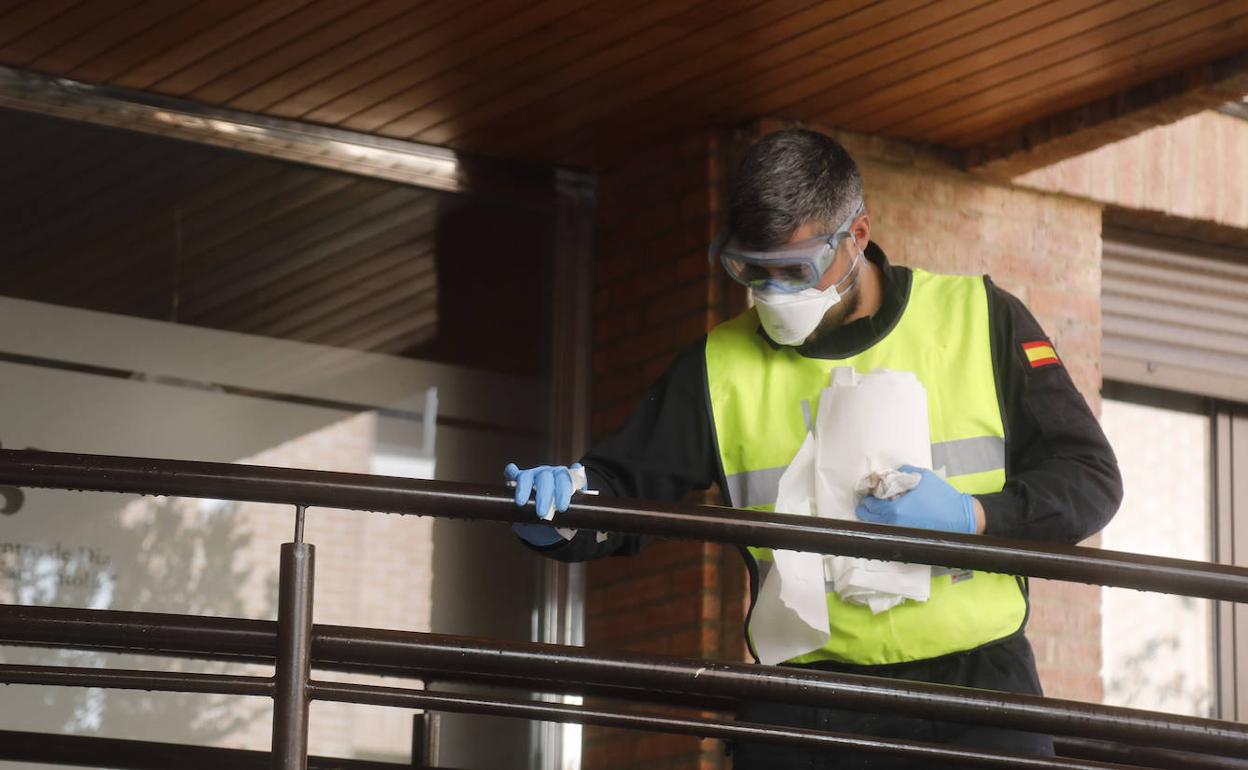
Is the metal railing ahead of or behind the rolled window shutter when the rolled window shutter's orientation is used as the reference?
ahead

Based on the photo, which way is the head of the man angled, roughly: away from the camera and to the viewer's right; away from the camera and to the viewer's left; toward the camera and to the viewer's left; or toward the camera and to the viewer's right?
toward the camera and to the viewer's left

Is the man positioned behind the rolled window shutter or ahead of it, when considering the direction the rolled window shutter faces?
ahead

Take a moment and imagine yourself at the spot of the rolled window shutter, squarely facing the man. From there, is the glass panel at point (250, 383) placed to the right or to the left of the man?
right

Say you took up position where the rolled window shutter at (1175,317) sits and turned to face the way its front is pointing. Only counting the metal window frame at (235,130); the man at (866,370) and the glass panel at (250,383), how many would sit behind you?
0

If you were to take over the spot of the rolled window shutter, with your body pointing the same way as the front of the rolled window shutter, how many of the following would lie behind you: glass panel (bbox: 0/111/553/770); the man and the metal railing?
0
